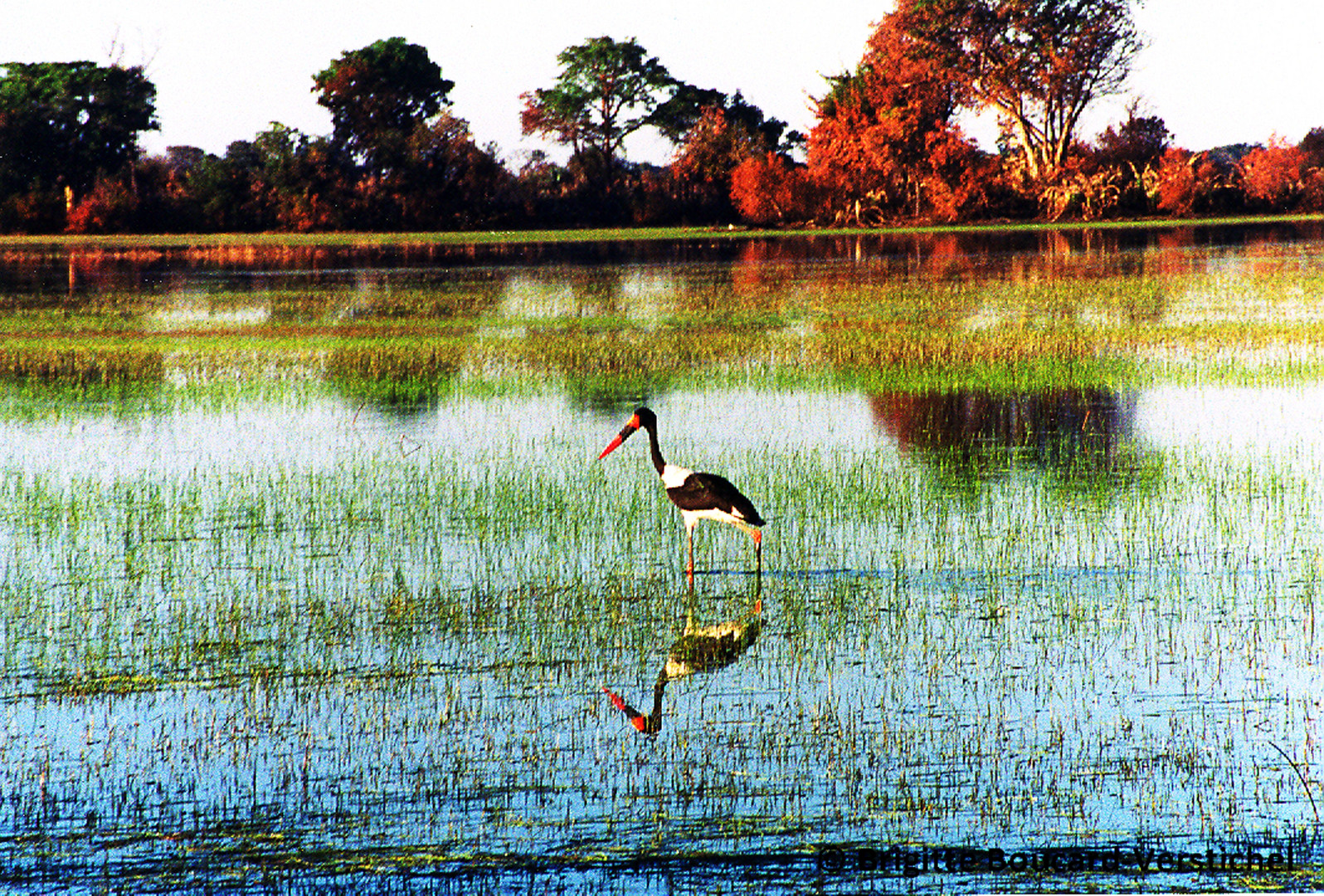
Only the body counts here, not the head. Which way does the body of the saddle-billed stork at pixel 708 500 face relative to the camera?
to the viewer's left
